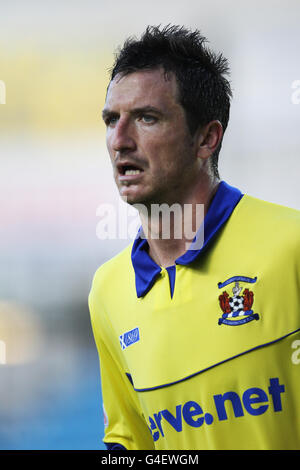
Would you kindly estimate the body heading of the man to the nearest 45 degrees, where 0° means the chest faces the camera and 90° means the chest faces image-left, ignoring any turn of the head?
approximately 45°
